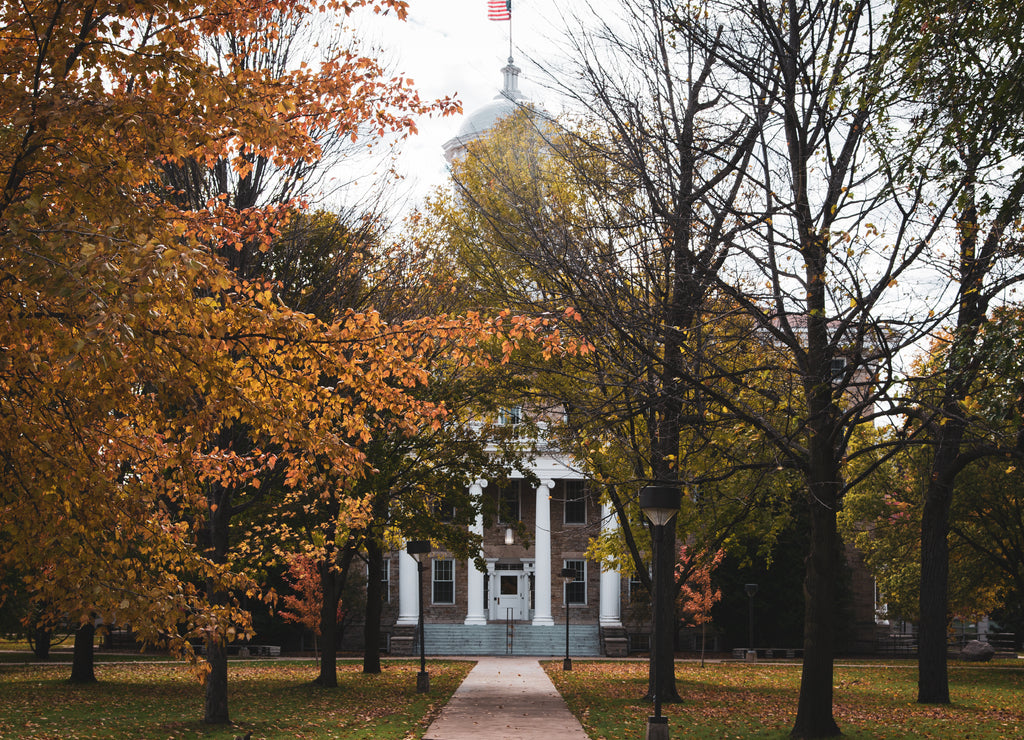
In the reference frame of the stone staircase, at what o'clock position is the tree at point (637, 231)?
The tree is roughly at 12 o'clock from the stone staircase.

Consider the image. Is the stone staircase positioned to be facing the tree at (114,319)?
yes

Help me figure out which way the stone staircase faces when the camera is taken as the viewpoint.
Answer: facing the viewer

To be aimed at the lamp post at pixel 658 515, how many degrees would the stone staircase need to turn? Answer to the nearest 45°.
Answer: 0° — it already faces it

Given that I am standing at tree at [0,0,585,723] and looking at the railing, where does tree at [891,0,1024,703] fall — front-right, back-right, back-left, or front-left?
front-right

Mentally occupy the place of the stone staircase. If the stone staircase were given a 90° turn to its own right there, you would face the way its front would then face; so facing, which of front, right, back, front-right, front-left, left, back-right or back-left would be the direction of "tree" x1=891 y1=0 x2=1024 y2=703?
left
